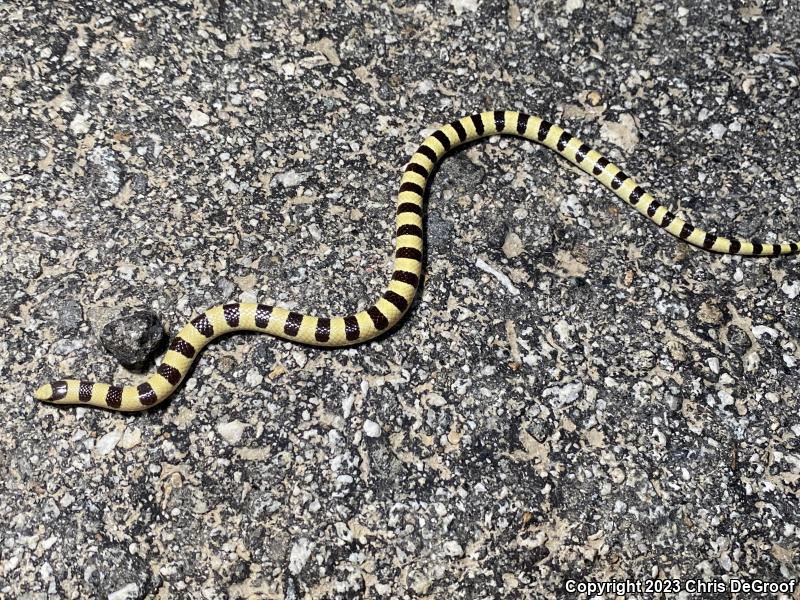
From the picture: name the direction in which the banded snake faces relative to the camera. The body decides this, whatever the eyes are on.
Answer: to the viewer's left
